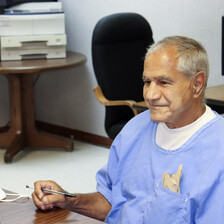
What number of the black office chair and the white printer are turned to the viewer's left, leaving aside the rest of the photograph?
0

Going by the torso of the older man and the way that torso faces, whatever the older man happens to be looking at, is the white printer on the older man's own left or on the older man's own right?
on the older man's own right

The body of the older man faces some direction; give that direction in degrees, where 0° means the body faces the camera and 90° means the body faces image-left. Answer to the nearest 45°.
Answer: approximately 45°

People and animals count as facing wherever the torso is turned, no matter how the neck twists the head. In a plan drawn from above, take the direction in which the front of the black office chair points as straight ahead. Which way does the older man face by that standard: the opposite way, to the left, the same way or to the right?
to the right

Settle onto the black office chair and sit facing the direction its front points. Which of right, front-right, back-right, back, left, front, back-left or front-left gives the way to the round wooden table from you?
back

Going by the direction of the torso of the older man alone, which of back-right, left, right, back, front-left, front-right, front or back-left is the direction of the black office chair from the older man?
back-right

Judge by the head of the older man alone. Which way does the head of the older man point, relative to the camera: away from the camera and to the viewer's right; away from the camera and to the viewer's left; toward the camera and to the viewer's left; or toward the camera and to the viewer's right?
toward the camera and to the viewer's left

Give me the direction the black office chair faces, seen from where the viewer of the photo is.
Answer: facing the viewer and to the right of the viewer

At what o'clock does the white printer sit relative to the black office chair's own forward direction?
The white printer is roughly at 6 o'clock from the black office chair.

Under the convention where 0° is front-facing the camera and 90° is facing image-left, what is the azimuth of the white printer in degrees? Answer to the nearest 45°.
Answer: approximately 0°

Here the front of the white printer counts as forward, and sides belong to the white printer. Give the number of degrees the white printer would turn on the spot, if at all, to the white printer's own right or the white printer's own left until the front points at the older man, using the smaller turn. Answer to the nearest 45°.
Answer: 0° — it already faces them

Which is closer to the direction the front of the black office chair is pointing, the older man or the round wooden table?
the older man

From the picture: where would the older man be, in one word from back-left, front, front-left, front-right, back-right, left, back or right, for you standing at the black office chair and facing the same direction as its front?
front-right
